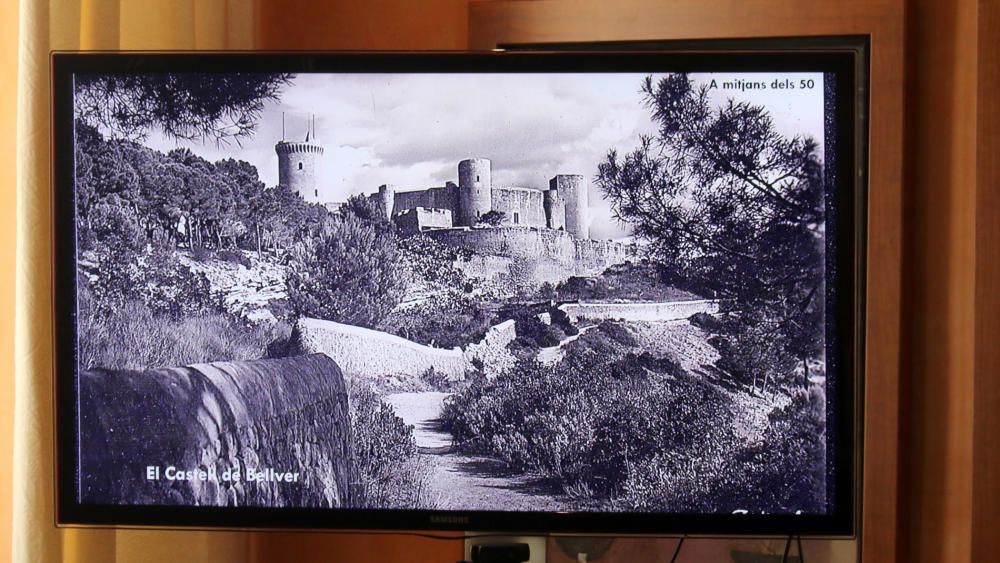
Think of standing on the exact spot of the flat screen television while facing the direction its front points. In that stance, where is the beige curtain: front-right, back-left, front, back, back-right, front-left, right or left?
right

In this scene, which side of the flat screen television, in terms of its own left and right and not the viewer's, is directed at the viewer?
front
